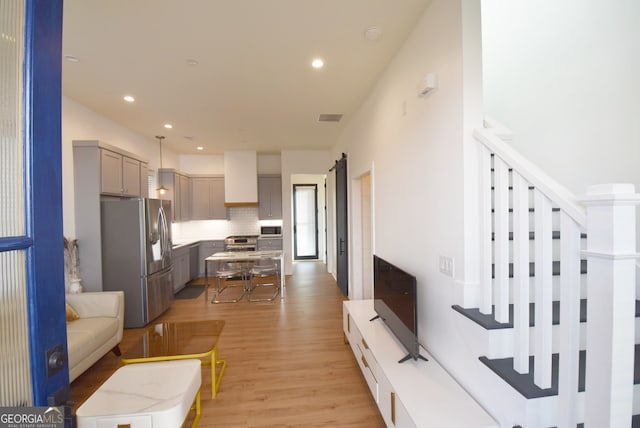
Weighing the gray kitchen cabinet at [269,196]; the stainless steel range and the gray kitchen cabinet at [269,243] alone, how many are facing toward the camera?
3

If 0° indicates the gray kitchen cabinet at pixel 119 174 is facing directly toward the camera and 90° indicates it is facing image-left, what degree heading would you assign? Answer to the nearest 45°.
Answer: approximately 315°

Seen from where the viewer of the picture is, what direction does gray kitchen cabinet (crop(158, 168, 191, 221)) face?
facing the viewer and to the right of the viewer

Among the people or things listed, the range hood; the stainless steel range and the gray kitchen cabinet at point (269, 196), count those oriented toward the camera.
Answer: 3

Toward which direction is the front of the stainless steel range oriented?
toward the camera

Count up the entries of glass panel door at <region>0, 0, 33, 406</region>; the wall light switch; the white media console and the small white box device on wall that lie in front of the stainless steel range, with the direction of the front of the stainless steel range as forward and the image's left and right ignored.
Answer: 4

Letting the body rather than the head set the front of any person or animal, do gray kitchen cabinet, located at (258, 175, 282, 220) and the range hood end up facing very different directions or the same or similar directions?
same or similar directions

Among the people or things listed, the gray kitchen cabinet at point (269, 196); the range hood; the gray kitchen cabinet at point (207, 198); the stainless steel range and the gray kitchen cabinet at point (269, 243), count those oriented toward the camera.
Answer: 5

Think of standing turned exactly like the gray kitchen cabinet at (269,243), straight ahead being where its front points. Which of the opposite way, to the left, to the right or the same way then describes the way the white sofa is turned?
to the left

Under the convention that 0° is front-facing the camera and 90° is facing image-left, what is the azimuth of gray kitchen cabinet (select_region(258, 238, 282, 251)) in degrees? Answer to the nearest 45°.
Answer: approximately 0°

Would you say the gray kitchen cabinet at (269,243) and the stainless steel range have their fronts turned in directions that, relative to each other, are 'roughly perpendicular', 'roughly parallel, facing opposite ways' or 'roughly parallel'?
roughly parallel

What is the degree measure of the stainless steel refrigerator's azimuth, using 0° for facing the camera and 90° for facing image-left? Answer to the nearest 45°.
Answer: approximately 315°

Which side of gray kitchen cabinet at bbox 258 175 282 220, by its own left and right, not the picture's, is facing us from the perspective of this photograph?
front

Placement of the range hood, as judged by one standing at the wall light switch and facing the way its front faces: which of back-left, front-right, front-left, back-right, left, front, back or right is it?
right
